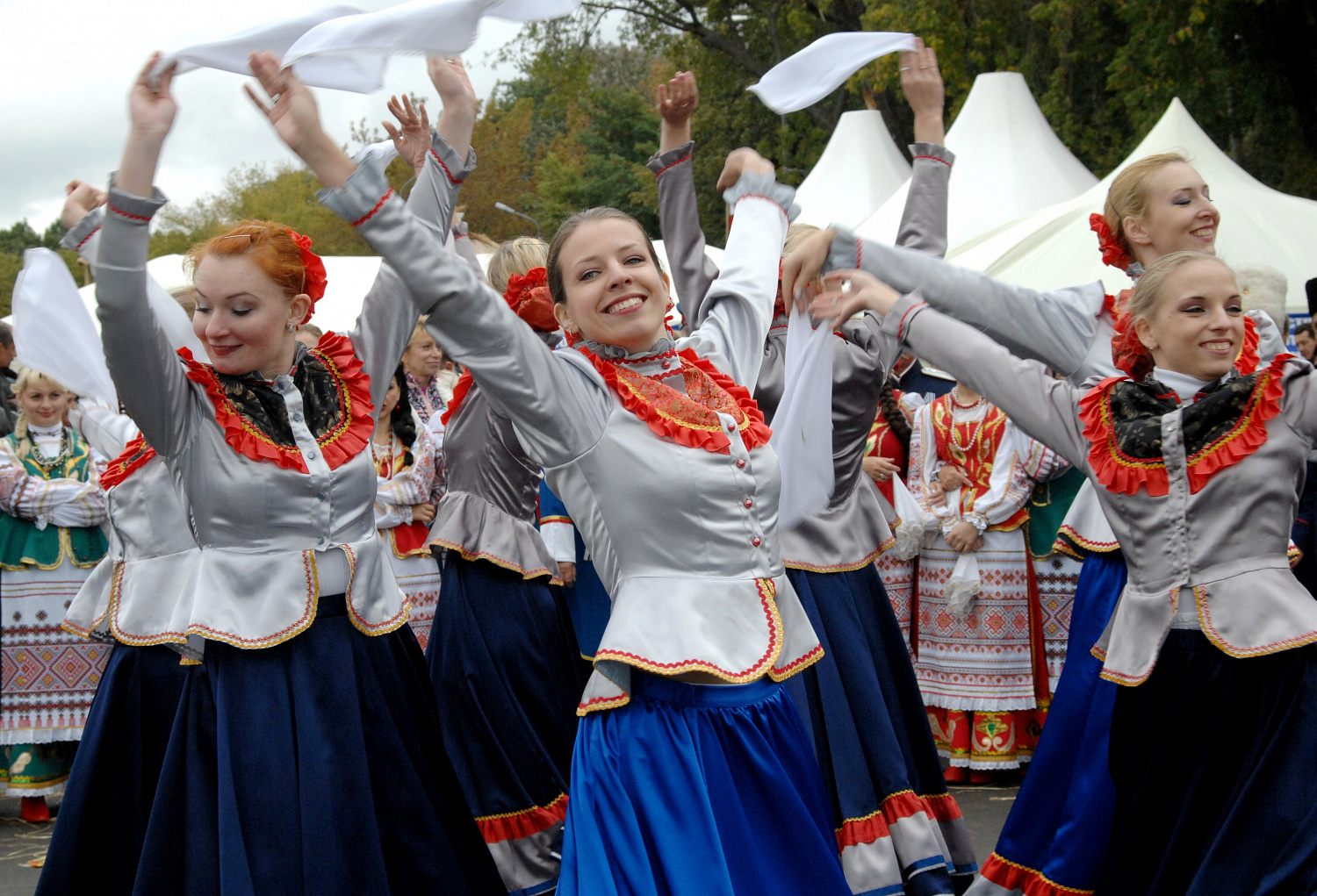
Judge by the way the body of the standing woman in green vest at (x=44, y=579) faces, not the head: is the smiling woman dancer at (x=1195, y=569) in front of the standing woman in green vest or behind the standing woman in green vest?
in front

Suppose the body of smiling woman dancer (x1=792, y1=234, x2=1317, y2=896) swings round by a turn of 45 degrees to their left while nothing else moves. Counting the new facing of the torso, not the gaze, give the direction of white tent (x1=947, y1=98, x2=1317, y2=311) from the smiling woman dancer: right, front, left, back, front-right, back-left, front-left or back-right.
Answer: back-left

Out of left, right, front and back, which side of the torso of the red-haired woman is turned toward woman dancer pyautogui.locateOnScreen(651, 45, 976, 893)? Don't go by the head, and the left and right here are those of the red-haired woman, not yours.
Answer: left

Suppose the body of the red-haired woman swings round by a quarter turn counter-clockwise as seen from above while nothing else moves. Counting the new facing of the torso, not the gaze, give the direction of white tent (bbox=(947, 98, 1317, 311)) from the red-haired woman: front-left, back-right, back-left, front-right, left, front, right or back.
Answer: front-left

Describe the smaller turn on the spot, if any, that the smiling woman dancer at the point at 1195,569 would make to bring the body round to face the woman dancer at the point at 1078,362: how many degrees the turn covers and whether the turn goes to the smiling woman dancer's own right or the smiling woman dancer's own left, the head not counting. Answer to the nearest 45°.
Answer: approximately 180°

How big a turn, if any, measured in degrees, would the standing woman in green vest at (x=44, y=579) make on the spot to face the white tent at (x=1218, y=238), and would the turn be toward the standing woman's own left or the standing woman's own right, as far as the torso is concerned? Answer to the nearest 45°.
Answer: approximately 90° to the standing woman's own left

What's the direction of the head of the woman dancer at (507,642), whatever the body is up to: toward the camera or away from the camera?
away from the camera

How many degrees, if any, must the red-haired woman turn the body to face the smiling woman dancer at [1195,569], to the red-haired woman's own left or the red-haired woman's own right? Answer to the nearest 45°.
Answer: approximately 90° to the red-haired woman's own left

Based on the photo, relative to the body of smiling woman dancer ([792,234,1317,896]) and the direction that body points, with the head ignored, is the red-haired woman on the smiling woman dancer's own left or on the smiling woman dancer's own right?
on the smiling woman dancer's own right
